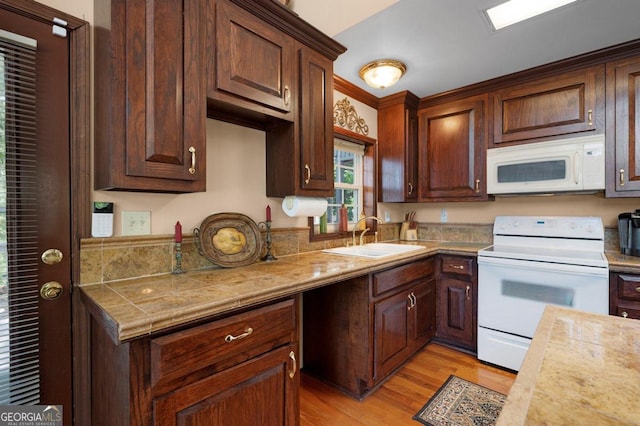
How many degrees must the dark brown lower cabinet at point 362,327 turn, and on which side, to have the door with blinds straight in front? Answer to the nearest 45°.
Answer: approximately 90° to its right

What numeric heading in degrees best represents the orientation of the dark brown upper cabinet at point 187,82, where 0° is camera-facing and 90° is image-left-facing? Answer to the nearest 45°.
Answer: approximately 315°

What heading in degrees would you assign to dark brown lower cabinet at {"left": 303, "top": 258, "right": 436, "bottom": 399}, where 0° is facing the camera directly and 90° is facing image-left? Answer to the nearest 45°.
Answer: approximately 315°

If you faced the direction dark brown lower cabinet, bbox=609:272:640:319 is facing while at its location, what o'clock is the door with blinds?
The door with blinds is roughly at 1 o'clock from the dark brown lower cabinet.

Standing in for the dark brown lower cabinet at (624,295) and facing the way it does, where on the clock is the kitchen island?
The kitchen island is roughly at 12 o'clock from the dark brown lower cabinet.
